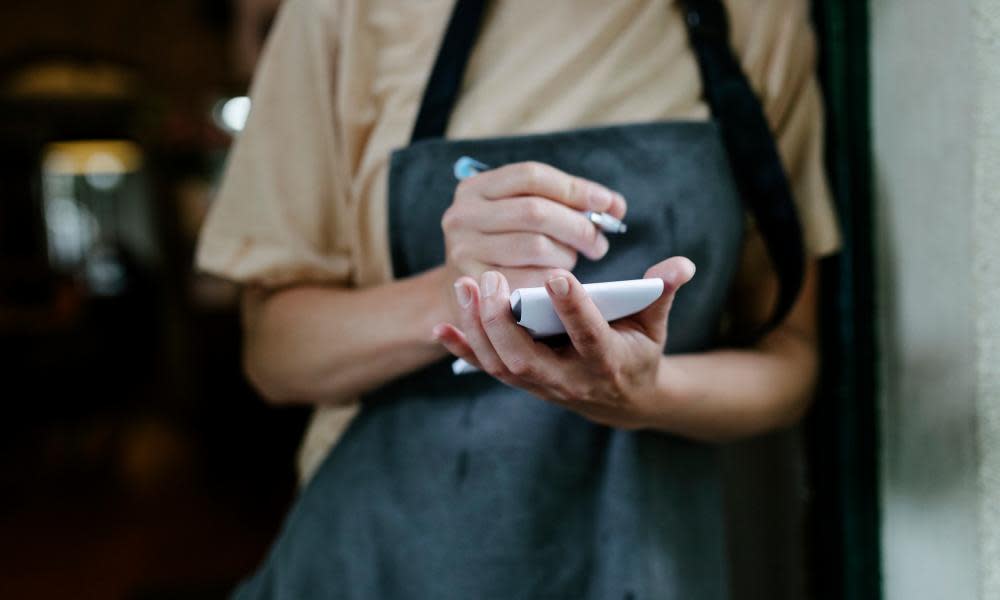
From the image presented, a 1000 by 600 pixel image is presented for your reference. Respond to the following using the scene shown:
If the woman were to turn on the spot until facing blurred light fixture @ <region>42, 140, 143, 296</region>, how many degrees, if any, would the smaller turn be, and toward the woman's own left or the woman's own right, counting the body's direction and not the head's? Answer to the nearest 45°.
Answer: approximately 135° to the woman's own right

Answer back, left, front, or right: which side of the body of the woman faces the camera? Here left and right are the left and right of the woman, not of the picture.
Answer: front

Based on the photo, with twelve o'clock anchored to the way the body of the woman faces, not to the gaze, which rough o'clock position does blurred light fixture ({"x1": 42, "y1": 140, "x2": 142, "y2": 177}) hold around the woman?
The blurred light fixture is roughly at 5 o'clock from the woman.
